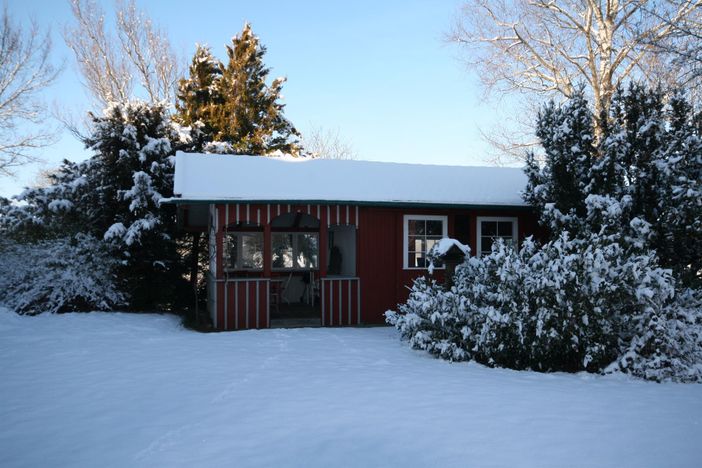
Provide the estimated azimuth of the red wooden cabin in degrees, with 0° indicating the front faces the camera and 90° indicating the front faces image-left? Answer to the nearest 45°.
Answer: approximately 0°

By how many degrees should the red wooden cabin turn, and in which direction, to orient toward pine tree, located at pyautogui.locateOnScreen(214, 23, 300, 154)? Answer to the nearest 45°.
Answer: approximately 180°

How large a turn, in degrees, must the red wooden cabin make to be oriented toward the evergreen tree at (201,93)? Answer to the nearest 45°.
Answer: approximately 135° to its right

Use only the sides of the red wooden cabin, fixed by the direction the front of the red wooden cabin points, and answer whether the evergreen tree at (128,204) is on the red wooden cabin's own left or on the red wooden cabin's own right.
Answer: on the red wooden cabin's own right

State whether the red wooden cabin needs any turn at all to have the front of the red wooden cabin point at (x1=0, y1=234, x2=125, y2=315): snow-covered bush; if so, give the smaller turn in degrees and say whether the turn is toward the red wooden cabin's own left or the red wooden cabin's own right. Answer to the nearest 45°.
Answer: approximately 90° to the red wooden cabin's own right

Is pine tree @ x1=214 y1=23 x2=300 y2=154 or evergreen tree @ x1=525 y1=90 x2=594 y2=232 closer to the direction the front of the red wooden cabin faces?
the evergreen tree

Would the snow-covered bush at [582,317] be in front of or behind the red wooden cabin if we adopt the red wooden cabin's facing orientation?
in front

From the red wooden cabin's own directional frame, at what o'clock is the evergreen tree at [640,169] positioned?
The evergreen tree is roughly at 10 o'clock from the red wooden cabin.

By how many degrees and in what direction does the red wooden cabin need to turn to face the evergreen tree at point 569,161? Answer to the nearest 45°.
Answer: approximately 45° to its left

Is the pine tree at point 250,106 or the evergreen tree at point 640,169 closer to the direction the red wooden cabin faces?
the evergreen tree
